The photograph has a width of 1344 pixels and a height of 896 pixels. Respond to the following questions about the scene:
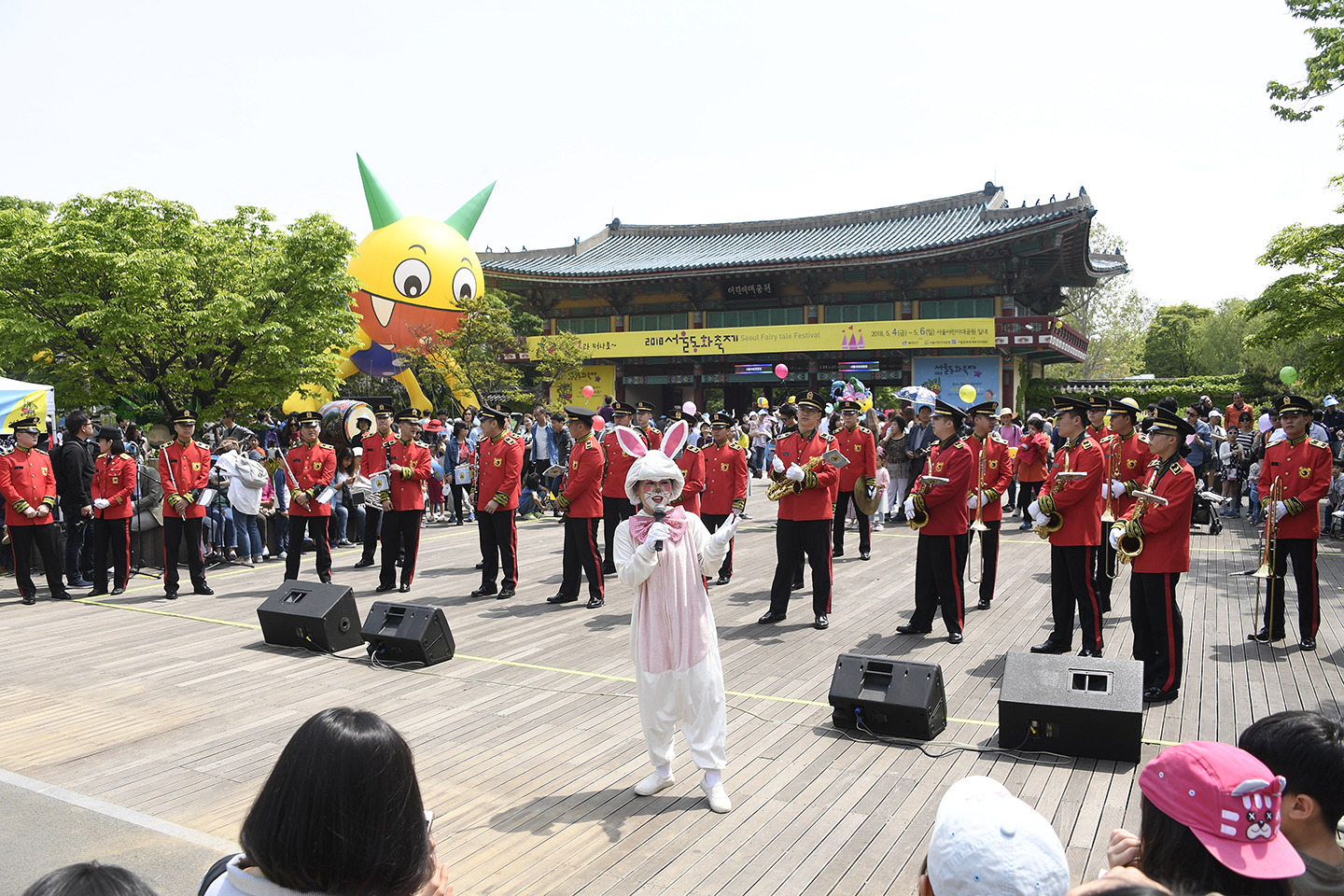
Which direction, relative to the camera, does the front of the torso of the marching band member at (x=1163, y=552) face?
to the viewer's left

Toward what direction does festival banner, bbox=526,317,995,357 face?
toward the camera

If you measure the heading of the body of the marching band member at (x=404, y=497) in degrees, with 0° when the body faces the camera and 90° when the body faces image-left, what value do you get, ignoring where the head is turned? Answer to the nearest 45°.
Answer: approximately 45°

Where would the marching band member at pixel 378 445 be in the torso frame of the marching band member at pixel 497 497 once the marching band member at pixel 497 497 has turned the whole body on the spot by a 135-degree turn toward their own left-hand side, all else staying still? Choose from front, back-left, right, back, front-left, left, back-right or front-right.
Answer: back-left

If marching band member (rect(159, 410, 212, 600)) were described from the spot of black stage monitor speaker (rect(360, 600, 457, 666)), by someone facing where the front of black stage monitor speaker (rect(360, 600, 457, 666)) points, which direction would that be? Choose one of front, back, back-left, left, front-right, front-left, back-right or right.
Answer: left

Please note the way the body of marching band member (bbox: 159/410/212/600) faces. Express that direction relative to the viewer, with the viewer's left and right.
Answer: facing the viewer

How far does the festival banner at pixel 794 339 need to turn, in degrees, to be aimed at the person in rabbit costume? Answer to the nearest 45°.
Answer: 0° — it already faces them

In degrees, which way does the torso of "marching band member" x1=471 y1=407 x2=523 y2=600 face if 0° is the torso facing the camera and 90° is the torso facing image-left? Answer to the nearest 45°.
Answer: approximately 45°

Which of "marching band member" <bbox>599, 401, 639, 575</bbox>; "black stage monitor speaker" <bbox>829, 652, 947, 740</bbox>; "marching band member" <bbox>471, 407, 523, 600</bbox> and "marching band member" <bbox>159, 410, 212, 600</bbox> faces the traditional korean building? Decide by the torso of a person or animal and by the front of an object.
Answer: the black stage monitor speaker

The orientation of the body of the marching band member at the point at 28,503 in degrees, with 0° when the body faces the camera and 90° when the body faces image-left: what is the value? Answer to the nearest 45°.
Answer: approximately 315°

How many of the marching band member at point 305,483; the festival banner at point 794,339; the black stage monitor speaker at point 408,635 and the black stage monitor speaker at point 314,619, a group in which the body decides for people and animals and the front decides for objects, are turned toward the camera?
2

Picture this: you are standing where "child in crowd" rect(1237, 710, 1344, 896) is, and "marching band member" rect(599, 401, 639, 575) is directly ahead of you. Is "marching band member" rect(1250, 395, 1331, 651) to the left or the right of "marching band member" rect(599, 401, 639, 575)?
right

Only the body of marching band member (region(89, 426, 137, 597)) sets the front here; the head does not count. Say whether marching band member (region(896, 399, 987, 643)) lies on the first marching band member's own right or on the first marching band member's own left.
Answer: on the first marching band member's own left

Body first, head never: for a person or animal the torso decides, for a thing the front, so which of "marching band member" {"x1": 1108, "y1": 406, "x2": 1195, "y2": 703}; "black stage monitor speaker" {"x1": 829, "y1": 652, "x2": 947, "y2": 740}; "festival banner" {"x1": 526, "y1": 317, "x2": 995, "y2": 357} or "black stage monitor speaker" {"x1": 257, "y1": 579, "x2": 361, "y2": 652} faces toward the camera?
the festival banner

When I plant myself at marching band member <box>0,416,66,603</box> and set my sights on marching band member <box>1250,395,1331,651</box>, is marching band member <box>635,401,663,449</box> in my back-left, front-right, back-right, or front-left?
front-left

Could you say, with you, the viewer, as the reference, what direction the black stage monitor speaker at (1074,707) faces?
facing away from the viewer

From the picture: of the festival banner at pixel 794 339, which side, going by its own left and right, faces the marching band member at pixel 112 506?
front
